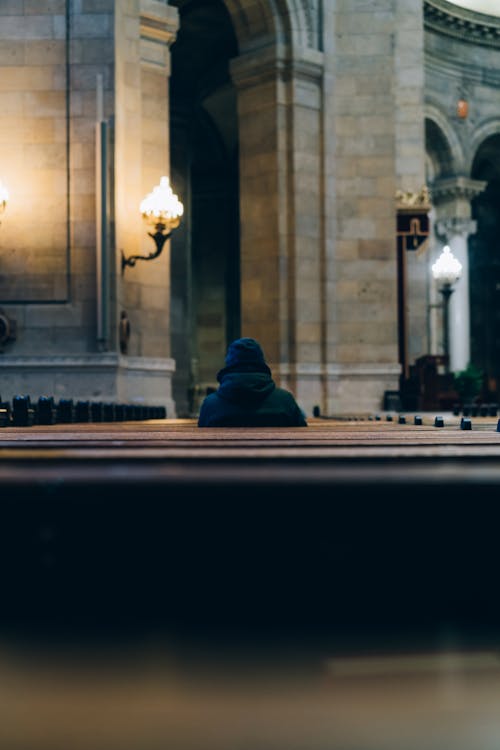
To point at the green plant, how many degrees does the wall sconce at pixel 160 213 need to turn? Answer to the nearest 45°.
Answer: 0° — it already faces it

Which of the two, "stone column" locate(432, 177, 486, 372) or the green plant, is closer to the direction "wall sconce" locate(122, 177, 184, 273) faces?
the green plant

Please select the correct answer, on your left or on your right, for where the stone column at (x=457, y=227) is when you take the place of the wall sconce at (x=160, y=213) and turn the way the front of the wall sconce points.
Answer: on your left

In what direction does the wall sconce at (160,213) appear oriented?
to the viewer's right

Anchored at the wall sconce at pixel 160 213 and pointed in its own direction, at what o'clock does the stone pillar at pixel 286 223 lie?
The stone pillar is roughly at 10 o'clock from the wall sconce.

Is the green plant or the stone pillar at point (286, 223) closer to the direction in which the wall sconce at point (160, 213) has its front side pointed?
the green plant
